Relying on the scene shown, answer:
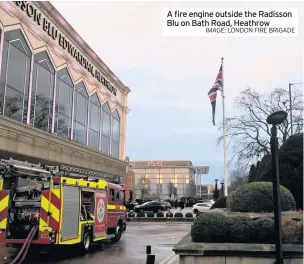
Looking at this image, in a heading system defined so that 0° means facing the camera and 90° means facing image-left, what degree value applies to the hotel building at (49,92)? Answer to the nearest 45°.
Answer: approximately 315°

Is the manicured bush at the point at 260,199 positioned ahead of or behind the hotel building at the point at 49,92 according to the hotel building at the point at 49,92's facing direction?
ahead

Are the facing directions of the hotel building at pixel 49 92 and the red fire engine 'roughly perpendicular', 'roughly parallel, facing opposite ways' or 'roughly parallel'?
roughly perpendicular

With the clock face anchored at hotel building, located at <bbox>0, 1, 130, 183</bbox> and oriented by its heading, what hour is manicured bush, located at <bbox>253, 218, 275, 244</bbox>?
The manicured bush is roughly at 1 o'clock from the hotel building.

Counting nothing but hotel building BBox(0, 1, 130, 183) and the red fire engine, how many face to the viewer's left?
0

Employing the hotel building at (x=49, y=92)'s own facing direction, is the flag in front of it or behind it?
in front
